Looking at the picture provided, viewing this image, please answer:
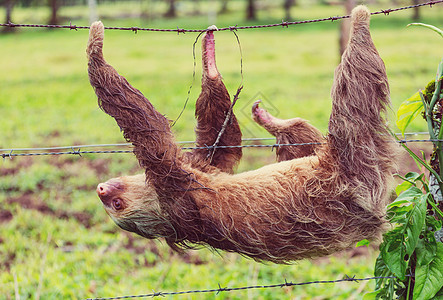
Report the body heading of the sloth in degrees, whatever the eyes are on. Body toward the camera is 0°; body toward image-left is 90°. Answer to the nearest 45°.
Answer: approximately 90°

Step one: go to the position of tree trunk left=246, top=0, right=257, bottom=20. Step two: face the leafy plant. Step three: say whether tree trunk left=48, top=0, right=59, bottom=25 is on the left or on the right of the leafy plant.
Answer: right

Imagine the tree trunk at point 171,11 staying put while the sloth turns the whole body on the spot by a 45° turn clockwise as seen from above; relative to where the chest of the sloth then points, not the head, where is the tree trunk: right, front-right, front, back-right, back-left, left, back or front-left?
front-right

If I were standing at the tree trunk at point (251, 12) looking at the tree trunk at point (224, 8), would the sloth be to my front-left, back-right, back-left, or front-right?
back-left

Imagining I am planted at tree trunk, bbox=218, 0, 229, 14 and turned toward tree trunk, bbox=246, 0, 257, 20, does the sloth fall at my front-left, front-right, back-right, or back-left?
front-right

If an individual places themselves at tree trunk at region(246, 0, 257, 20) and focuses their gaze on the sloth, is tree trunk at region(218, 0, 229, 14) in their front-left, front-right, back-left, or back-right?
back-right

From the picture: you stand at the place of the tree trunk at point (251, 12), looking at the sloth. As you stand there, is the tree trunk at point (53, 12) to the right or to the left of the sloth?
right

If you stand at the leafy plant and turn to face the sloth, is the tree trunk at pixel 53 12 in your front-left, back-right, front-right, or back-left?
front-right

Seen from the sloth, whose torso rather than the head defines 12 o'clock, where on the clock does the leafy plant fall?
The leafy plant is roughly at 7 o'clock from the sloth.
